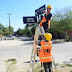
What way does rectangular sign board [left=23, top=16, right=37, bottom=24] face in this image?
toward the camera

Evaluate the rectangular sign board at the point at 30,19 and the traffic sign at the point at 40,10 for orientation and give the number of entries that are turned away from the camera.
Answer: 0

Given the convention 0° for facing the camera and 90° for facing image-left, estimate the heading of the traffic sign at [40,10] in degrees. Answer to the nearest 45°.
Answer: approximately 45°
